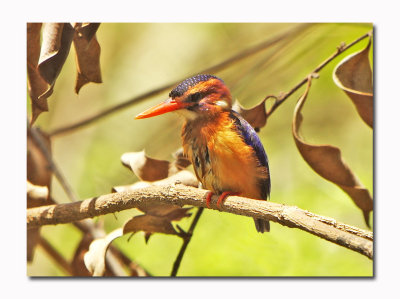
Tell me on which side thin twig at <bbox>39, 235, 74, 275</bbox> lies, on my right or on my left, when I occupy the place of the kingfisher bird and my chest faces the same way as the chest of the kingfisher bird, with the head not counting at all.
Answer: on my right

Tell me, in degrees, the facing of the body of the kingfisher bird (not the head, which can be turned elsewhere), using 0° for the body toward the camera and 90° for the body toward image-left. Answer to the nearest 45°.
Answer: approximately 45°

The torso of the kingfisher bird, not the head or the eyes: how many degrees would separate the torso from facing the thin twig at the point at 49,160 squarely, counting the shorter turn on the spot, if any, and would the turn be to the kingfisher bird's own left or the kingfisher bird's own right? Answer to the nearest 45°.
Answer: approximately 90° to the kingfisher bird's own right
